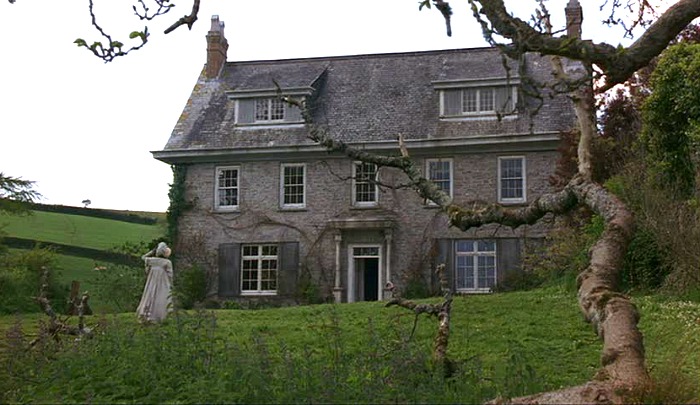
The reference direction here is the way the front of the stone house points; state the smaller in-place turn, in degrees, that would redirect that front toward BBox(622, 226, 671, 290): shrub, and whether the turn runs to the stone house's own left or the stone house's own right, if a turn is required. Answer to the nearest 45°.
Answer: approximately 45° to the stone house's own left

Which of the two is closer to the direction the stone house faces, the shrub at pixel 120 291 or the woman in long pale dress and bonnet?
the woman in long pale dress and bonnet

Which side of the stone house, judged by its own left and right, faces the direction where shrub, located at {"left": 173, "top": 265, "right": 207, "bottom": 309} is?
right

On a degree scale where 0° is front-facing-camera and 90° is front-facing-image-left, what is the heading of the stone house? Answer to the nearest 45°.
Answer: approximately 0°

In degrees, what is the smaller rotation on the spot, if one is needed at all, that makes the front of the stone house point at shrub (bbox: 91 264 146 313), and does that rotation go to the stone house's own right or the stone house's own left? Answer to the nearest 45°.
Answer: approximately 90° to the stone house's own right

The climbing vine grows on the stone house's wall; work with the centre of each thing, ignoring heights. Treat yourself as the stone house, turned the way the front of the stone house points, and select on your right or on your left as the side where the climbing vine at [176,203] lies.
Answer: on your right

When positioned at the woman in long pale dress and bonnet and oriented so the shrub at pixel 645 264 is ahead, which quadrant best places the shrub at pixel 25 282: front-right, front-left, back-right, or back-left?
back-left
